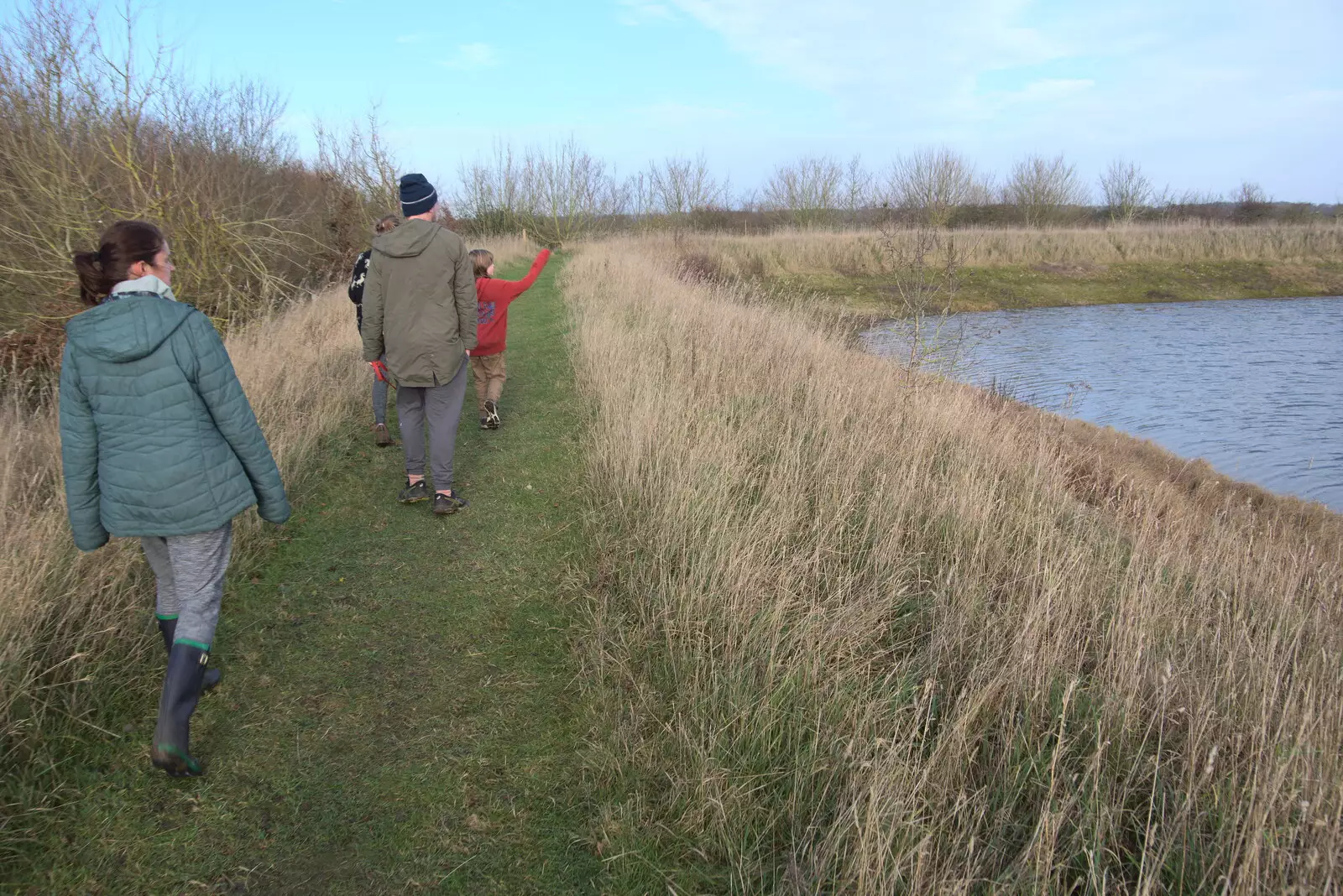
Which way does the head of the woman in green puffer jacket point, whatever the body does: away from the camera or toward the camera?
away from the camera

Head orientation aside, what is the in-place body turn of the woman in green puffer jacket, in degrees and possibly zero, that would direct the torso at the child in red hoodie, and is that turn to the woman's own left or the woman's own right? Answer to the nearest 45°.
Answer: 0° — they already face them

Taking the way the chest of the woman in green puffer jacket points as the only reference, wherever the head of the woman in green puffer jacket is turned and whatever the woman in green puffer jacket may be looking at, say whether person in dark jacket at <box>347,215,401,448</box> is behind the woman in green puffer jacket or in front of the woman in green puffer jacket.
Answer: in front

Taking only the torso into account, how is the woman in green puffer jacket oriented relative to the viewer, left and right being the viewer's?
facing away from the viewer and to the right of the viewer
